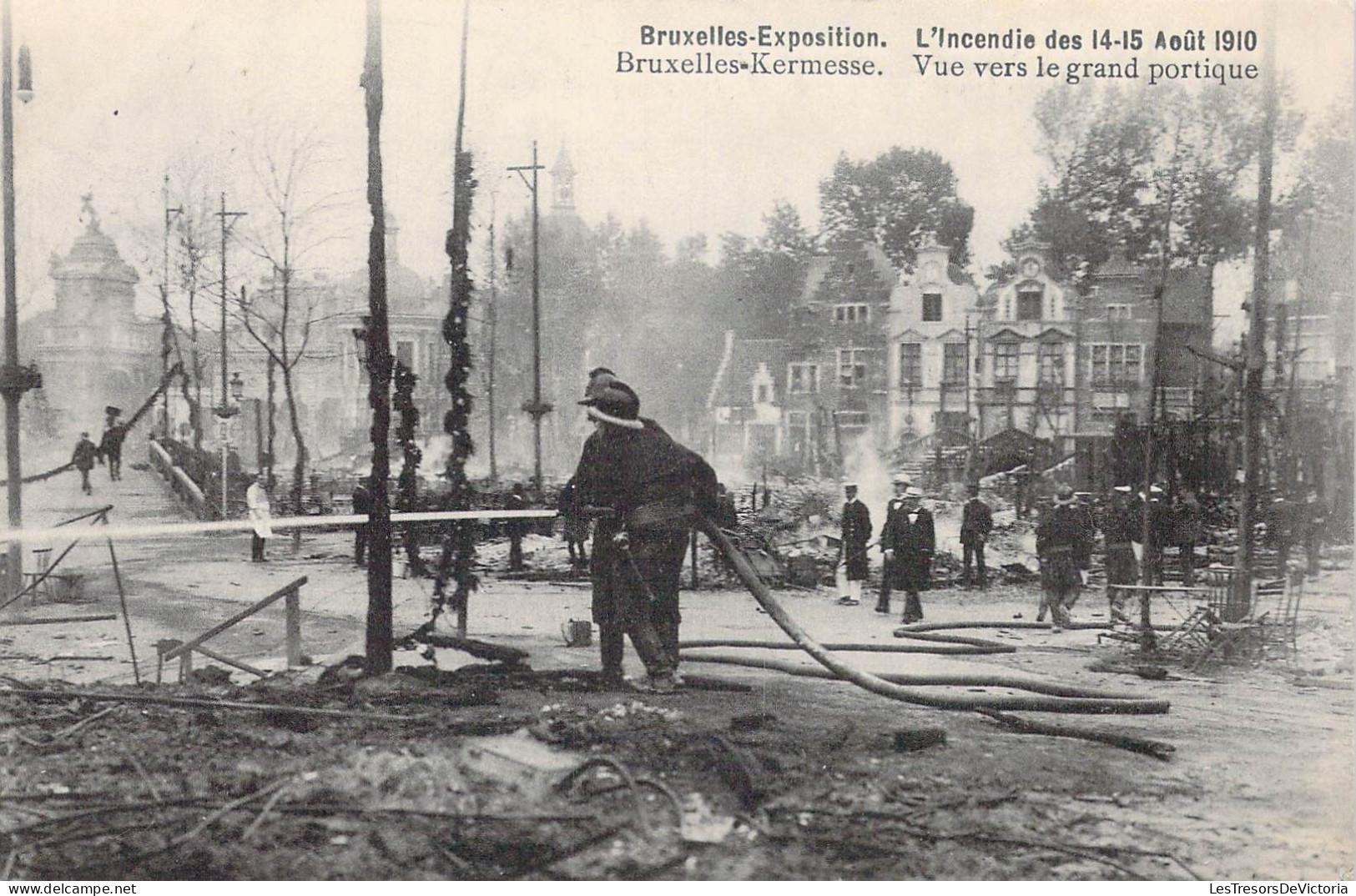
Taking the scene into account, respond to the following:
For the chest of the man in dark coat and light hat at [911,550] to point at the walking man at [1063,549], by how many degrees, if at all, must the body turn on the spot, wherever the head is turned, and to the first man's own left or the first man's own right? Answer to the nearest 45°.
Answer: approximately 90° to the first man's own left

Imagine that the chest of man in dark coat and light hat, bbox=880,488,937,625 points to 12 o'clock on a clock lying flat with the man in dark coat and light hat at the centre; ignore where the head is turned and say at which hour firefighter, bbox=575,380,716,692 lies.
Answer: The firefighter is roughly at 1 o'clock from the man in dark coat and light hat.

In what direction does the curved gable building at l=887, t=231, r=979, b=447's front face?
toward the camera

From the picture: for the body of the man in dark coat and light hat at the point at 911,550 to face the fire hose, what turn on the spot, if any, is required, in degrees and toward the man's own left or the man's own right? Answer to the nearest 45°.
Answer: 0° — they already face it

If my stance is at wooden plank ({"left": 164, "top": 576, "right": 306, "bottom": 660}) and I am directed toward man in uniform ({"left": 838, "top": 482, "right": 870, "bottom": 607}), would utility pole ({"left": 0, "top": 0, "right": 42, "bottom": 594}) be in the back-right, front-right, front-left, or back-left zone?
back-left

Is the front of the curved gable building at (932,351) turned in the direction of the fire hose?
yes

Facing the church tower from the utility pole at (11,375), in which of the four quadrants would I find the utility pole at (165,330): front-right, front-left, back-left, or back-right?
front-left
